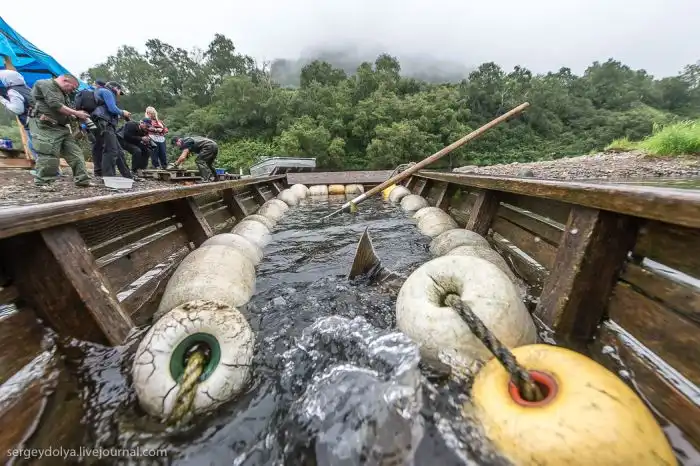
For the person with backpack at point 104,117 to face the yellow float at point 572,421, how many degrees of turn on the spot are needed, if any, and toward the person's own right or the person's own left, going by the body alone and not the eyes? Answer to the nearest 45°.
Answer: approximately 90° to the person's own right

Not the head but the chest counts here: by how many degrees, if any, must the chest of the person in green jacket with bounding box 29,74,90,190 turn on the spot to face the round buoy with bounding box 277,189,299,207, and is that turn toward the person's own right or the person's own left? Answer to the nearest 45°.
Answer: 0° — they already face it

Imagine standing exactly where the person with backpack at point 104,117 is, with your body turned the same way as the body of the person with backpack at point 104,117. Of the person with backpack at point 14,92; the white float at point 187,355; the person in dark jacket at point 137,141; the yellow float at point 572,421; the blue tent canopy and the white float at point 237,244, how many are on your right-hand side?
3

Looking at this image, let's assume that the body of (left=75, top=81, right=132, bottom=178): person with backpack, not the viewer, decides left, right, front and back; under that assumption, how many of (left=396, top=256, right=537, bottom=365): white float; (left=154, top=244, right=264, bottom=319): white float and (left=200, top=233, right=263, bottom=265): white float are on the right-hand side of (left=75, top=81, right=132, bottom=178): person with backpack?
3

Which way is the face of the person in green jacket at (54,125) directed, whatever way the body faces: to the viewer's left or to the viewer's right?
to the viewer's right

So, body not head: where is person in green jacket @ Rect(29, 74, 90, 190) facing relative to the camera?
to the viewer's right

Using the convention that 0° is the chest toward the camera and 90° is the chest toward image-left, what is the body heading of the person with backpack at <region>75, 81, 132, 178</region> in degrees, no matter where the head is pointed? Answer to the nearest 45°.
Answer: approximately 270°

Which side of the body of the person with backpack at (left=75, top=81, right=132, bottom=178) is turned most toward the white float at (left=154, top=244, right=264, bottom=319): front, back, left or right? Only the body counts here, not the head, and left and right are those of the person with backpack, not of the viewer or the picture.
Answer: right
